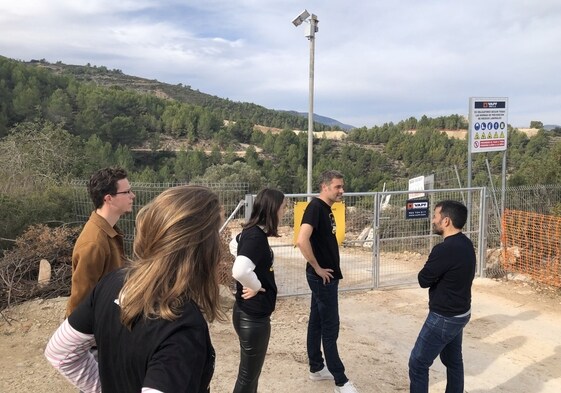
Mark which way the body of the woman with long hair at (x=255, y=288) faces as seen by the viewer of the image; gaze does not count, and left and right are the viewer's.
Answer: facing to the right of the viewer

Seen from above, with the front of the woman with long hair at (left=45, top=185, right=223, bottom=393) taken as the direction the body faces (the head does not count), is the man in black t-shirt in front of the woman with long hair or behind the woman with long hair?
in front

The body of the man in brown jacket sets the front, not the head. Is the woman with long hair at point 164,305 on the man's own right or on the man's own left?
on the man's own right

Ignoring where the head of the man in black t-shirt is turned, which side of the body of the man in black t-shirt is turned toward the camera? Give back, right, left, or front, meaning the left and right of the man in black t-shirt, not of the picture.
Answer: right

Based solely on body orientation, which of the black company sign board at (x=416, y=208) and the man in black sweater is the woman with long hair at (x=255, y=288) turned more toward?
the man in black sweater

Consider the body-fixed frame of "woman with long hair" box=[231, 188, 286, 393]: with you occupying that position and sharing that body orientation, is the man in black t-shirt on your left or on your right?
on your left

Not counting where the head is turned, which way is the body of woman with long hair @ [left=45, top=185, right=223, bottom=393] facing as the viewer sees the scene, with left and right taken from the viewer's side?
facing away from the viewer and to the right of the viewer

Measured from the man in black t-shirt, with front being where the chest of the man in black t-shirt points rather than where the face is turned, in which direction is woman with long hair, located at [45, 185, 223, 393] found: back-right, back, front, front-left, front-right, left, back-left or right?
right

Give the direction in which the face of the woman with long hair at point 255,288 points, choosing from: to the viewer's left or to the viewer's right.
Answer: to the viewer's right

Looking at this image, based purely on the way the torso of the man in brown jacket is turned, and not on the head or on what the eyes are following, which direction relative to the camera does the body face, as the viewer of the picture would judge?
to the viewer's right

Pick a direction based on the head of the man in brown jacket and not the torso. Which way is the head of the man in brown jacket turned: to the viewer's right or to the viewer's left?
to the viewer's right
